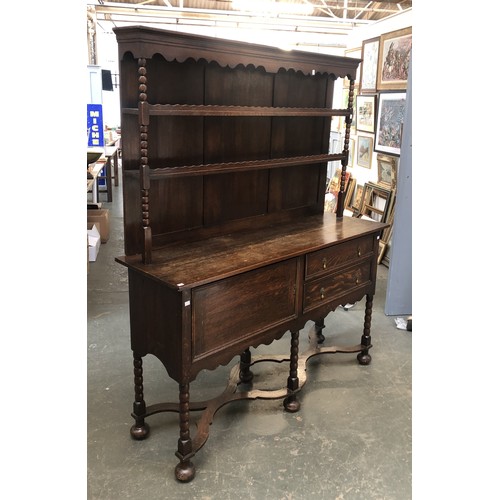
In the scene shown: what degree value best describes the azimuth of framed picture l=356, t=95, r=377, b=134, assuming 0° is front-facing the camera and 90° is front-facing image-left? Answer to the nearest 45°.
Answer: approximately 45°

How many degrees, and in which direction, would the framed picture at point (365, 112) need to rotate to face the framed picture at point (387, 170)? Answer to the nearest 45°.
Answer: approximately 90° to its left
